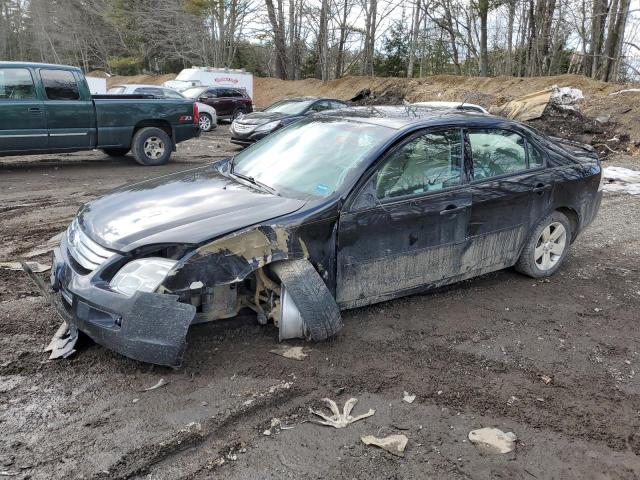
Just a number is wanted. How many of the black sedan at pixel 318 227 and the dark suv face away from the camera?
0

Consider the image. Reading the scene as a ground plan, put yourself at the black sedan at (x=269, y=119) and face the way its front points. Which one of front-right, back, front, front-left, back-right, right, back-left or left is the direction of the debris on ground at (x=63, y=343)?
front-left

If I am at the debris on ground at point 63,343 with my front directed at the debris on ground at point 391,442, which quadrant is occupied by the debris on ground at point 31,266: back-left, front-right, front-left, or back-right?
back-left

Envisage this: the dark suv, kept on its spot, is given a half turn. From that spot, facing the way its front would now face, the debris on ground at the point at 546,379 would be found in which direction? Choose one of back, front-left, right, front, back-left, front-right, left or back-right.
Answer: back-right

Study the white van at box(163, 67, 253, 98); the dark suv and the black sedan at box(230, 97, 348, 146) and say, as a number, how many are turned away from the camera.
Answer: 0

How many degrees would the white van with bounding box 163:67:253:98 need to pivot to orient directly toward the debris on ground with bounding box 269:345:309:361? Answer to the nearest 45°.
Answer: approximately 90° to its left

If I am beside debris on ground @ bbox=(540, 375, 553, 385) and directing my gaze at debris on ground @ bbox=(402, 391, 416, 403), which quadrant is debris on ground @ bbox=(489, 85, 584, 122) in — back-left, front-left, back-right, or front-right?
back-right

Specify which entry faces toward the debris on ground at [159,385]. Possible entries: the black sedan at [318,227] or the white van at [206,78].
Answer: the black sedan

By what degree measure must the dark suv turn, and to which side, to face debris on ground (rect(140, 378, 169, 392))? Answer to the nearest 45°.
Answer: approximately 45° to its left

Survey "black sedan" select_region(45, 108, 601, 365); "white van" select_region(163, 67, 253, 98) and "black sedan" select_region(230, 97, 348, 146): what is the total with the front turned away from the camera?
0

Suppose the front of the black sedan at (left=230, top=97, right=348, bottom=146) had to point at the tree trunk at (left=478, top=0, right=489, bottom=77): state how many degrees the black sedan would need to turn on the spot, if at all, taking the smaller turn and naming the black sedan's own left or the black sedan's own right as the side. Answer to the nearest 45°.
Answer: approximately 180°

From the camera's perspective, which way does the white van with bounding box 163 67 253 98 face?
to the viewer's left

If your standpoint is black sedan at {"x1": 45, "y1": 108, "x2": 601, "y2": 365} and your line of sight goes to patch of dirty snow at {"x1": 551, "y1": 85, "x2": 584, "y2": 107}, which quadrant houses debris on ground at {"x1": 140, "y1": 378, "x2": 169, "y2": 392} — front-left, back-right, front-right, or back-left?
back-left

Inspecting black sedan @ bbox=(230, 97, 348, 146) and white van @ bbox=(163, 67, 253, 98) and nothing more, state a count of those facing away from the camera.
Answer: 0

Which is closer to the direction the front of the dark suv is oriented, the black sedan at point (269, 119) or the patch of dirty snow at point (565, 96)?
the black sedan
